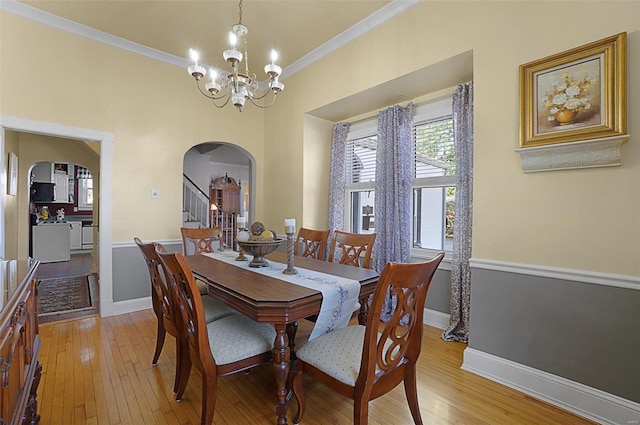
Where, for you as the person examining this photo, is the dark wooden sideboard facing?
facing to the right of the viewer

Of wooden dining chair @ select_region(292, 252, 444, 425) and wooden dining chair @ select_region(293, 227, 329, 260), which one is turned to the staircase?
wooden dining chair @ select_region(292, 252, 444, 425)

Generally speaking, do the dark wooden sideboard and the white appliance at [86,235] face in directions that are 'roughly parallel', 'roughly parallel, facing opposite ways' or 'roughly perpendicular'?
roughly perpendicular

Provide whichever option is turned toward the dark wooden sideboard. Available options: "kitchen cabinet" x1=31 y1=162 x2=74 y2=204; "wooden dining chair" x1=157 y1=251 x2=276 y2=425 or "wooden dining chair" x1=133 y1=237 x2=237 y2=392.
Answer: the kitchen cabinet

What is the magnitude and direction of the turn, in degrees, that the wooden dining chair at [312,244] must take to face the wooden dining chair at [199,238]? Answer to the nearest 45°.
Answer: approximately 45° to its right

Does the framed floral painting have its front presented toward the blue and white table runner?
yes

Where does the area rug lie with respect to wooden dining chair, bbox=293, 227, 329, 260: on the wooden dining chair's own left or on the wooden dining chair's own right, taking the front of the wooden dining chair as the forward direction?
on the wooden dining chair's own right

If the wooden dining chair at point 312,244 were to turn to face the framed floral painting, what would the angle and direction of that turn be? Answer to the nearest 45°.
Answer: approximately 90° to its left

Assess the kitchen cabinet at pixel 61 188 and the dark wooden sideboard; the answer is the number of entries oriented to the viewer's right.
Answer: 1
